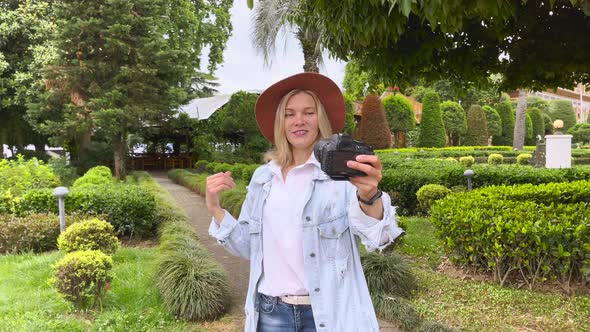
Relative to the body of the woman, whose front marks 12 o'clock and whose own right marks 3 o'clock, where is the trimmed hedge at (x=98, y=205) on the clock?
The trimmed hedge is roughly at 5 o'clock from the woman.

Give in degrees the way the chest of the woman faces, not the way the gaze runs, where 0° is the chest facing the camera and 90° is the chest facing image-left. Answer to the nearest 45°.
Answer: approximately 0°

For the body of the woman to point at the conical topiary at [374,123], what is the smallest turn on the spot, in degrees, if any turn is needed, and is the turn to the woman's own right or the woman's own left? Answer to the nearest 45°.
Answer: approximately 180°

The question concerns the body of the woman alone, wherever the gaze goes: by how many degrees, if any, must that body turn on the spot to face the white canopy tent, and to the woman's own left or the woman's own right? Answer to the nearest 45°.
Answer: approximately 180°

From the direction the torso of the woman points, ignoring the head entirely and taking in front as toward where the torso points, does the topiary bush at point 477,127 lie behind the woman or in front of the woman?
behind

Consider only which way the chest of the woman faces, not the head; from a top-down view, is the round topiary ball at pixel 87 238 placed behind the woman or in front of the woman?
behind

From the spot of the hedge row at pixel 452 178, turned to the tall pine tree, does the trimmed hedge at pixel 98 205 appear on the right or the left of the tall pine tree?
left
